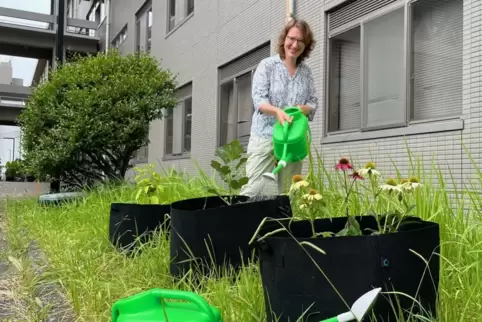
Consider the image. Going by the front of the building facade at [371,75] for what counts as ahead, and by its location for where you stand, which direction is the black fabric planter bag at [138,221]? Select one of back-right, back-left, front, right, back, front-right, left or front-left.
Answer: front

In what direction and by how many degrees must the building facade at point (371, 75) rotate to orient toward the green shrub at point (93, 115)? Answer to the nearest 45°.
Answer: approximately 90° to its right

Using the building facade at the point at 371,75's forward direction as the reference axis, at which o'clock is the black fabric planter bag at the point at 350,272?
The black fabric planter bag is roughly at 11 o'clock from the building facade.

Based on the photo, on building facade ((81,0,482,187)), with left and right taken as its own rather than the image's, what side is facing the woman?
front

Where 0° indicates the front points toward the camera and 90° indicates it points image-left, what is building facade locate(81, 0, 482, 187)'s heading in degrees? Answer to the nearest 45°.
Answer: approximately 45°

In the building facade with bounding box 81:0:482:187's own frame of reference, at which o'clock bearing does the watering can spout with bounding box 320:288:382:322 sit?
The watering can spout is roughly at 11 o'clock from the building facade.

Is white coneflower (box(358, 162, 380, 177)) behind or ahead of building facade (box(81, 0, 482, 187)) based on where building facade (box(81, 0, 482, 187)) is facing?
ahead

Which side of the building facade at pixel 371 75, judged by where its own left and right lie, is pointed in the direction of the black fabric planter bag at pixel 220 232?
front
